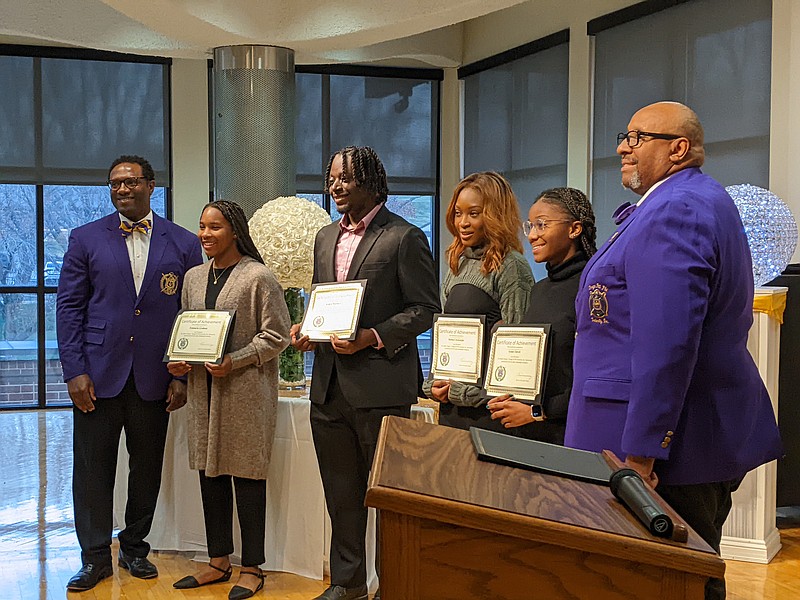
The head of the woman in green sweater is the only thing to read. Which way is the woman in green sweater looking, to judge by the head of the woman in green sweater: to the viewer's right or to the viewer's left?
to the viewer's left

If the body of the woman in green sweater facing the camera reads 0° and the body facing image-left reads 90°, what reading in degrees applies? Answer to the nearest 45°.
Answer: approximately 45°

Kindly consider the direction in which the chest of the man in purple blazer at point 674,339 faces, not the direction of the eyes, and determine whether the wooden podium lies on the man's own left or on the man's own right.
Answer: on the man's own left

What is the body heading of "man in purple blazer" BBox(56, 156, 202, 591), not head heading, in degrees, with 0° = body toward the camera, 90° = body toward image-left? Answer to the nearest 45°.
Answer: approximately 0°

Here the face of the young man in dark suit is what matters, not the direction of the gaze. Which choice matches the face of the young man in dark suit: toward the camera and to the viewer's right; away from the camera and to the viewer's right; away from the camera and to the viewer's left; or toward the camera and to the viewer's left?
toward the camera and to the viewer's left

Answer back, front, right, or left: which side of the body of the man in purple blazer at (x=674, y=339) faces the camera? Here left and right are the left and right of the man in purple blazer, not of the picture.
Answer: left

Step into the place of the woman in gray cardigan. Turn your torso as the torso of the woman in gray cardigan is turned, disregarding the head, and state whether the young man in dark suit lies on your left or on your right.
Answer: on your left

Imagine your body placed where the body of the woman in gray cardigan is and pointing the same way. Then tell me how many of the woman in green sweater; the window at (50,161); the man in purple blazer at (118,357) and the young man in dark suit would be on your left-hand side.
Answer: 2

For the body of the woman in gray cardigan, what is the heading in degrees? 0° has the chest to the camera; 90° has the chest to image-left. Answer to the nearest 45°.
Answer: approximately 45°

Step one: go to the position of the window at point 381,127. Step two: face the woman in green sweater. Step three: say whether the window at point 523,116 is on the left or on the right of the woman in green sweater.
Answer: left

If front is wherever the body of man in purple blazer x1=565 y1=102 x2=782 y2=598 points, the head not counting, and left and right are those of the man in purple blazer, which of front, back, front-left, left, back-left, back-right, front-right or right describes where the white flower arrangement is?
front-right

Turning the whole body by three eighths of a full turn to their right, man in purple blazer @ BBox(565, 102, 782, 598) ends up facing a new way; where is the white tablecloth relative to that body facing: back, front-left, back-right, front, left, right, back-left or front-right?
left

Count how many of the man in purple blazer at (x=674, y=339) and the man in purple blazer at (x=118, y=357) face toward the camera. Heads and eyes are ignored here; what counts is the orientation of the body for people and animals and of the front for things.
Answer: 1

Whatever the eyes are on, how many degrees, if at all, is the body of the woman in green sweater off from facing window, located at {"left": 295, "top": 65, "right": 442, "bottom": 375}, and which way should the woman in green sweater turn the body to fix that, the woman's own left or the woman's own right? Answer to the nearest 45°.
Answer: approximately 135° to the woman's own right
